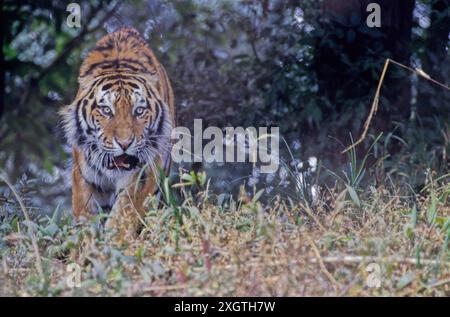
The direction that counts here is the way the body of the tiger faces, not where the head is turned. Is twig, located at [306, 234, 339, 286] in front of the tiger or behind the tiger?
in front

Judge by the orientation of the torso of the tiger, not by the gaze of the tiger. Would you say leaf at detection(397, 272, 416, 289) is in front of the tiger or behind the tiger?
in front

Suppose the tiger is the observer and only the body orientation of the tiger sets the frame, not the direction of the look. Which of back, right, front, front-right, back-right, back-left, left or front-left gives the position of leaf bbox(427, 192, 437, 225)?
front-left

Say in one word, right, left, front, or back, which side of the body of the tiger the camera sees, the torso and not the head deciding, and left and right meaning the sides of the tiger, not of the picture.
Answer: front

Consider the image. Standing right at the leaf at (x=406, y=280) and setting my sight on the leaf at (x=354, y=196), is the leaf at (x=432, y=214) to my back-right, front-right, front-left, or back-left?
front-right

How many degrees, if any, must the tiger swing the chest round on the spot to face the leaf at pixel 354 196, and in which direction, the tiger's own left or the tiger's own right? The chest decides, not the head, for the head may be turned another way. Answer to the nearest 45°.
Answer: approximately 45° to the tiger's own left
